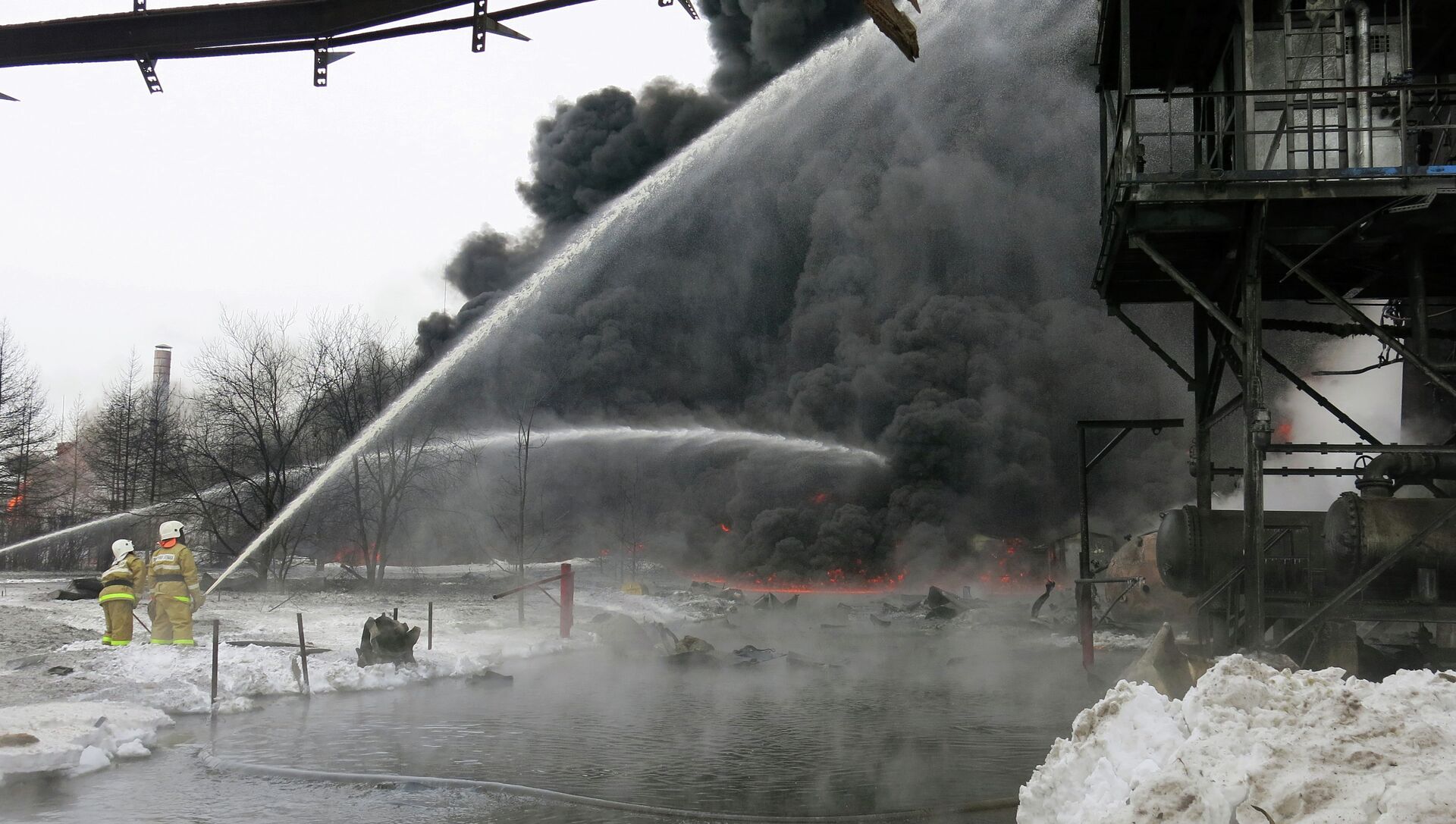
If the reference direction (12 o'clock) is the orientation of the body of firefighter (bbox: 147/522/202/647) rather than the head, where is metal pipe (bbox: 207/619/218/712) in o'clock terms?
The metal pipe is roughly at 4 o'clock from the firefighter.

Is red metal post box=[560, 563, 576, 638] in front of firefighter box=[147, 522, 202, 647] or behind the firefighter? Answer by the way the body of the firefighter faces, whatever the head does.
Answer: in front

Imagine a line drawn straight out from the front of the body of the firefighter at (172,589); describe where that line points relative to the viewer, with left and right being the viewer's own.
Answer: facing away from the viewer and to the right of the viewer

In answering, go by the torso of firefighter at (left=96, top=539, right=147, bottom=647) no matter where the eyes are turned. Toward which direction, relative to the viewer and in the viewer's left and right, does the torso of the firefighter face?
facing away from the viewer and to the right of the viewer

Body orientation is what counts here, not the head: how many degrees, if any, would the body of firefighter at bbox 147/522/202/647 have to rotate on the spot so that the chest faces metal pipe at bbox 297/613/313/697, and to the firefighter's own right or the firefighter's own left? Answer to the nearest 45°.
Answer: approximately 90° to the firefighter's own right

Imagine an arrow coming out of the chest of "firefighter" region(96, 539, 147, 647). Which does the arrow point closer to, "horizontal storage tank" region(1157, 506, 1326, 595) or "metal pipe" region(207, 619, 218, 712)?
the horizontal storage tank

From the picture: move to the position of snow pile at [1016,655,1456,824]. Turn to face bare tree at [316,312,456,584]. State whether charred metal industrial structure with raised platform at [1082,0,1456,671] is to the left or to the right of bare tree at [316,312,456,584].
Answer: right

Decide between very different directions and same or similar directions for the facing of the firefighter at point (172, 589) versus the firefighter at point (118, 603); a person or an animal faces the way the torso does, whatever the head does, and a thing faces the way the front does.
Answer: same or similar directions

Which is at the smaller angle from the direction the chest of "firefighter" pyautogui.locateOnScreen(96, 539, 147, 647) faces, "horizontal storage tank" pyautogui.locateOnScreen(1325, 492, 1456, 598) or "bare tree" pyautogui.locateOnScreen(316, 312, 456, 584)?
the bare tree

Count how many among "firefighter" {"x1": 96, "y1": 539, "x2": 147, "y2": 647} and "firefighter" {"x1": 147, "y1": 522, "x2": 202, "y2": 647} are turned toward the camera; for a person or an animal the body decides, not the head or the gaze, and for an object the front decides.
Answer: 0

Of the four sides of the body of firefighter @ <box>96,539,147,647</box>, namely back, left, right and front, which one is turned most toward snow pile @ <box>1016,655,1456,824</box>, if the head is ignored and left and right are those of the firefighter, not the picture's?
right

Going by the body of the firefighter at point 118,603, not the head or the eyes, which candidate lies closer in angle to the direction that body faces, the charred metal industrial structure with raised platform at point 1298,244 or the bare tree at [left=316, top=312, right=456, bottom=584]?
the bare tree
